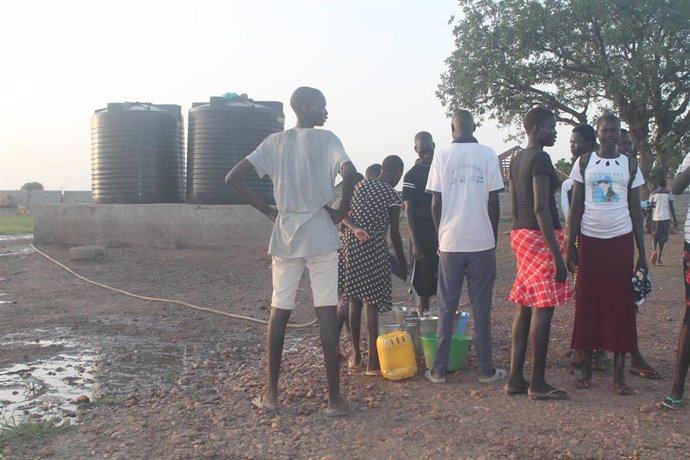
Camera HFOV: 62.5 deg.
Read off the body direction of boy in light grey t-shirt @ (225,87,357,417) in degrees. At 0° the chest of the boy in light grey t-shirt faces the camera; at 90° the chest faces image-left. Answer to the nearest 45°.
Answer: approximately 180°

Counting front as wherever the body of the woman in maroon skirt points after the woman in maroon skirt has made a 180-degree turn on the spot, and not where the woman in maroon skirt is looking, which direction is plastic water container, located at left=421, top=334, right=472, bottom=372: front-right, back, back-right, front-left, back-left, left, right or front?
left

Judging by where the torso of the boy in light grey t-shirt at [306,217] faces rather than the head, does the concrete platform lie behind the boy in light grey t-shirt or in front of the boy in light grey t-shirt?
in front

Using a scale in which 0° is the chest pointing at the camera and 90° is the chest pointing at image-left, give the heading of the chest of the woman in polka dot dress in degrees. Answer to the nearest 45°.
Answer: approximately 225°

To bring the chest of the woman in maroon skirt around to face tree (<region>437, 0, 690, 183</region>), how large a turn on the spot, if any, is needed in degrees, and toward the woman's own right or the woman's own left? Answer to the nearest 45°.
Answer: approximately 180°

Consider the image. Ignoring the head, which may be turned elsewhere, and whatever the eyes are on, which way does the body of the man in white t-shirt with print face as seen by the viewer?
away from the camera

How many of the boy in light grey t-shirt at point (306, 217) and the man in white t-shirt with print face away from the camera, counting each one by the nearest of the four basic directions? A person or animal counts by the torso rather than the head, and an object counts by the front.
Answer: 2

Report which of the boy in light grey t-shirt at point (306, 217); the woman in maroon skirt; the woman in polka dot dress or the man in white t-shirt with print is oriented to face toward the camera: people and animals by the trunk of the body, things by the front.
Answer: the woman in maroon skirt

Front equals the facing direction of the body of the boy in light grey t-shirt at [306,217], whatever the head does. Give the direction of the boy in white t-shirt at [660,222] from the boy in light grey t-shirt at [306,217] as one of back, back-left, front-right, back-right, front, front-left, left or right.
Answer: front-right

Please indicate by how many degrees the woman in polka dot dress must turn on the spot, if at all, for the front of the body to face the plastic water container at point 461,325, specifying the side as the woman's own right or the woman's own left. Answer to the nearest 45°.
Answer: approximately 45° to the woman's own right
